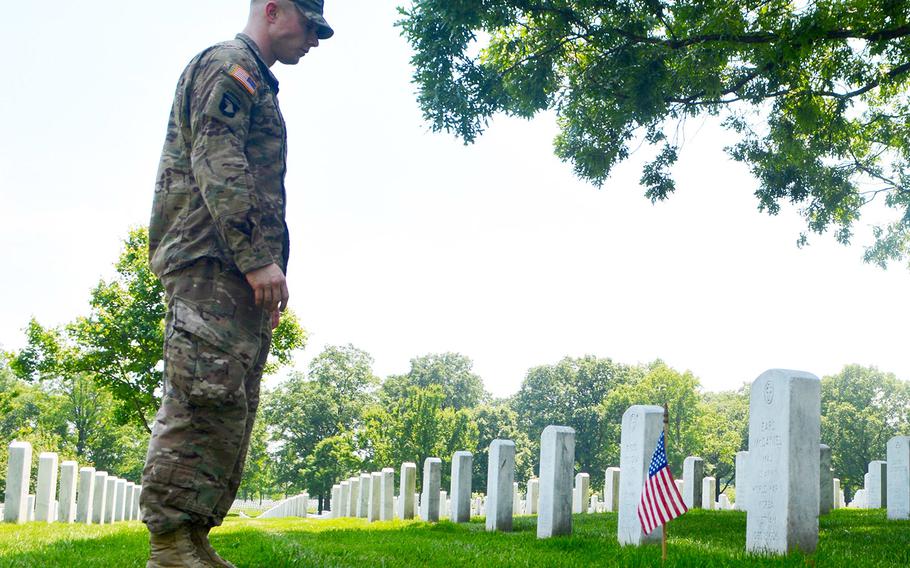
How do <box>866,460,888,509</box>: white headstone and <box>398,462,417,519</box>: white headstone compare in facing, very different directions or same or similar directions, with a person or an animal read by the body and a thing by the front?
same or similar directions

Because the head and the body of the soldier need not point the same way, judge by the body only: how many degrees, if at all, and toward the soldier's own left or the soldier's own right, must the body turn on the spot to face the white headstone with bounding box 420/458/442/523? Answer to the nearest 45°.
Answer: approximately 90° to the soldier's own left

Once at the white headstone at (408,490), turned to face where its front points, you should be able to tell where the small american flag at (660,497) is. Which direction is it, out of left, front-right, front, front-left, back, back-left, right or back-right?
left

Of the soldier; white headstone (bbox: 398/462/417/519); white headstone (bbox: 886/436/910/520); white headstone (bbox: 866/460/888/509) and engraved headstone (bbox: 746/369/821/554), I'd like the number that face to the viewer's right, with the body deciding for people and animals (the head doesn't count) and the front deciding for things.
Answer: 1

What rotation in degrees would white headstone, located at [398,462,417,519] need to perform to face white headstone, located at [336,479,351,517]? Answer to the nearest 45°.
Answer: approximately 90° to its right

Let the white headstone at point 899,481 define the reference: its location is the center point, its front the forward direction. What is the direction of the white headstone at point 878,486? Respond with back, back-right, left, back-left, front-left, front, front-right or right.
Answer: back-right

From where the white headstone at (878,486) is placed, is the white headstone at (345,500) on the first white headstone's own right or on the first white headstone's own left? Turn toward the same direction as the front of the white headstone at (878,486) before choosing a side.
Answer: on the first white headstone's own right

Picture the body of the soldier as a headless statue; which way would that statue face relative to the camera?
to the viewer's right

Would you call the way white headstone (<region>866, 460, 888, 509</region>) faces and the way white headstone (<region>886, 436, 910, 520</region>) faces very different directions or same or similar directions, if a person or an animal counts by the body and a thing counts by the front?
same or similar directions

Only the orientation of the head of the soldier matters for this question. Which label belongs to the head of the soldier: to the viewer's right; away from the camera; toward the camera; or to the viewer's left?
to the viewer's right
